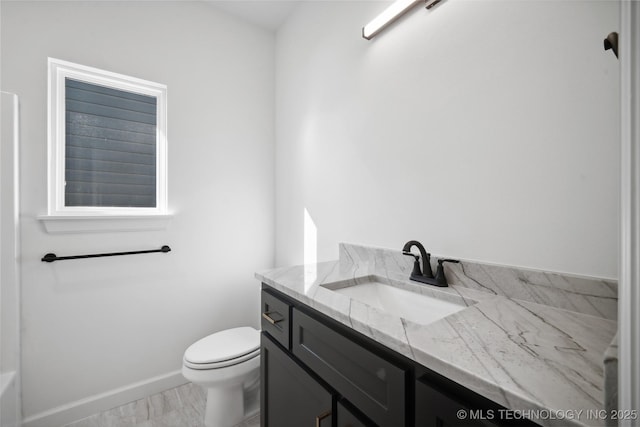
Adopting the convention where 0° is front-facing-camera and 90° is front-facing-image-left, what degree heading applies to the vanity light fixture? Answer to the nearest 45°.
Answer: approximately 45°

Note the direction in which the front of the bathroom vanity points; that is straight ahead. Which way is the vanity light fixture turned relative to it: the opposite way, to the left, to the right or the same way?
the same way

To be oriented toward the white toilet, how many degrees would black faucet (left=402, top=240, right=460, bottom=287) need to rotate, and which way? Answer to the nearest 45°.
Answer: approximately 45° to its right

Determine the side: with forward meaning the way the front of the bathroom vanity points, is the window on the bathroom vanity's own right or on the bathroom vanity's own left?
on the bathroom vanity's own right

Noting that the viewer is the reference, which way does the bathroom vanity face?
facing the viewer and to the left of the viewer

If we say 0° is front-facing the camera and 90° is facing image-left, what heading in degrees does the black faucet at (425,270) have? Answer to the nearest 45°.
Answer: approximately 45°

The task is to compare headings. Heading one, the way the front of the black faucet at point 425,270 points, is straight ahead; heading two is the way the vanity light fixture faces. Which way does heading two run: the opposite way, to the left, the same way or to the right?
the same way

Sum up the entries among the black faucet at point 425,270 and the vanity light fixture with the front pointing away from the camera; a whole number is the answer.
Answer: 0

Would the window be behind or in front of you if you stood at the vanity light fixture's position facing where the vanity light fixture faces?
in front
